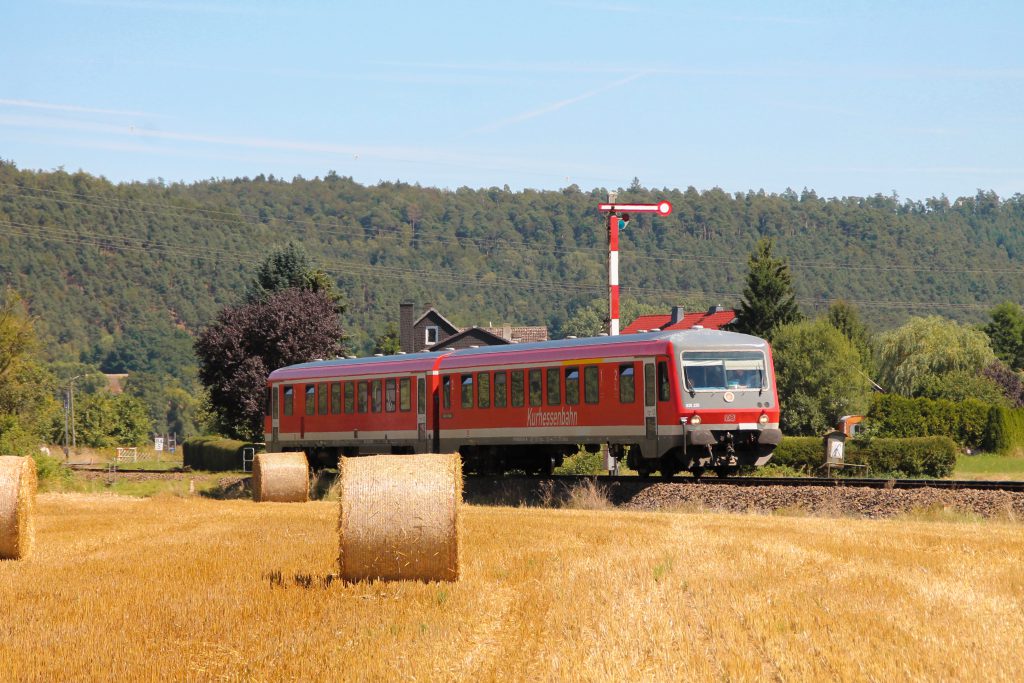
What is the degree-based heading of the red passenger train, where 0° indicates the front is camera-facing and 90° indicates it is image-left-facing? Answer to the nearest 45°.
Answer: approximately 315°

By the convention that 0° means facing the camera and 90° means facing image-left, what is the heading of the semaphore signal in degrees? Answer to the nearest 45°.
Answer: approximately 0°

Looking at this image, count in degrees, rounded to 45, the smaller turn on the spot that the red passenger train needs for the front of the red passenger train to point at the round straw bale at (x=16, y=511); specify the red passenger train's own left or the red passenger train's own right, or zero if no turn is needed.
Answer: approximately 90° to the red passenger train's own right

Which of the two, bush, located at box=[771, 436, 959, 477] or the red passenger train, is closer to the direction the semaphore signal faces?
the red passenger train

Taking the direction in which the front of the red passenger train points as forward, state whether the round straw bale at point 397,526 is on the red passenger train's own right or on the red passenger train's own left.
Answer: on the red passenger train's own right

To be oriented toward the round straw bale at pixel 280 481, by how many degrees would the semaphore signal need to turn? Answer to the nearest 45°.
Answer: approximately 45° to its right

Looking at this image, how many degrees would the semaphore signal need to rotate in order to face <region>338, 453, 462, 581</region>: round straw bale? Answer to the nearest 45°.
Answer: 0° — it already faces it
